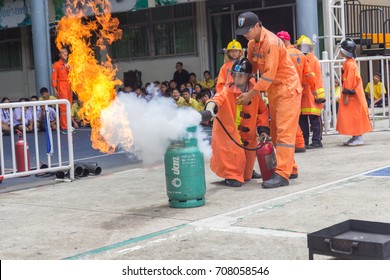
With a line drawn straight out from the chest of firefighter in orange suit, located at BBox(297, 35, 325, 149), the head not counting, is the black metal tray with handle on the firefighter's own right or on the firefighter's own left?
on the firefighter's own left

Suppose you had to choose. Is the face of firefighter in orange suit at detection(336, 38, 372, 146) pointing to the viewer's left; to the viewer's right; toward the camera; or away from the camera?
to the viewer's left

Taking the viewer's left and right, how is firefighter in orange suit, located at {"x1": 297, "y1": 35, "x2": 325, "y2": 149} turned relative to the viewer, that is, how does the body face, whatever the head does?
facing the viewer and to the left of the viewer

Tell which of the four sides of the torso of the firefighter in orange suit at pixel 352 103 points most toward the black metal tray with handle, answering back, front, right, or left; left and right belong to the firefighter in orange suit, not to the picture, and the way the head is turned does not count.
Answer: left

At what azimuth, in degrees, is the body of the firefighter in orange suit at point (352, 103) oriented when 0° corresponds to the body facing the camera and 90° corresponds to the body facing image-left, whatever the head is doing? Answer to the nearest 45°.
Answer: approximately 90°

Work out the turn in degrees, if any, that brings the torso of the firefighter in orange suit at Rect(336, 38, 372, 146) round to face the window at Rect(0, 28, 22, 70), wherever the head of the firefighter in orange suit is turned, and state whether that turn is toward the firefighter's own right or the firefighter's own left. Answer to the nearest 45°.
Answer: approximately 45° to the firefighter's own right

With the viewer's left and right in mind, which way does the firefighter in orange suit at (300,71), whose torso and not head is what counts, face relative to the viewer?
facing to the left of the viewer

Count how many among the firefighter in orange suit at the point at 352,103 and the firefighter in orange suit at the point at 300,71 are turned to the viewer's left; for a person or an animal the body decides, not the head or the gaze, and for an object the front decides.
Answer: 2

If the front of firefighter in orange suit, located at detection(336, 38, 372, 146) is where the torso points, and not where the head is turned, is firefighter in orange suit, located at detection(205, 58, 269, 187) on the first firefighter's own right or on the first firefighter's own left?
on the first firefighter's own left

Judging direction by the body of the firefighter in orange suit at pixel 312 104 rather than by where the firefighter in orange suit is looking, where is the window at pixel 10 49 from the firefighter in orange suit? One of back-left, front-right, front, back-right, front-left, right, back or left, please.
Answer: right

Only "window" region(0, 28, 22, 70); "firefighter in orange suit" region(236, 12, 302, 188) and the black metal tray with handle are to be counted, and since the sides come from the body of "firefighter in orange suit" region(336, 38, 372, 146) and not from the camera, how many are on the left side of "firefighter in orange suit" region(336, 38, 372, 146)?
2
